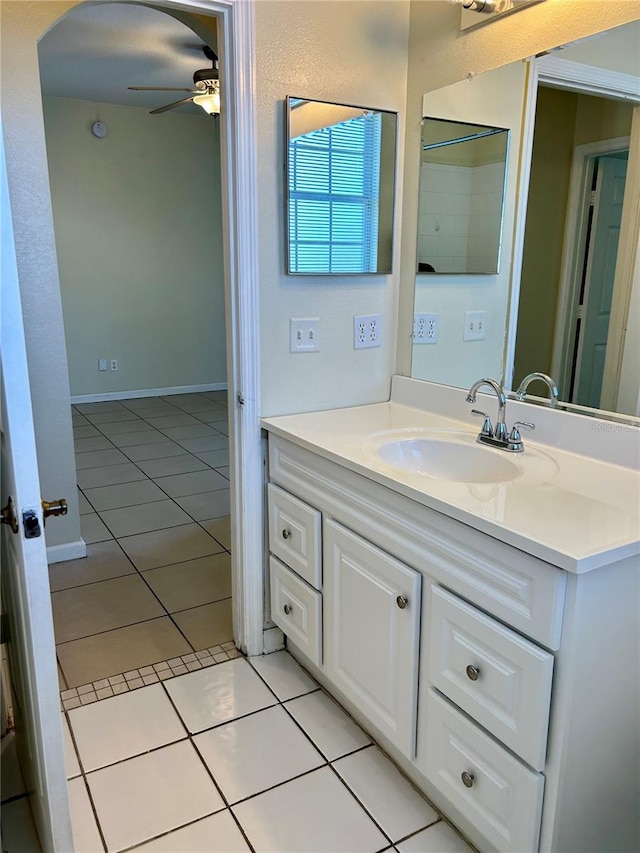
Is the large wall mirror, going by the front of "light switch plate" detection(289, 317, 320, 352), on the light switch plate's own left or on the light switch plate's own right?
on the light switch plate's own left

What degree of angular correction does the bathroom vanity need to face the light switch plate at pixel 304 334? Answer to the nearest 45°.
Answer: approximately 90° to its right

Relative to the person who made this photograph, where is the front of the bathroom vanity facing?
facing the viewer and to the left of the viewer

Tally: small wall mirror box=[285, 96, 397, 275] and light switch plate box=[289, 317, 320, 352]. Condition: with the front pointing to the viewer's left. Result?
0

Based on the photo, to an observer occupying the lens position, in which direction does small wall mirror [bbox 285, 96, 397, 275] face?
facing the viewer and to the right of the viewer

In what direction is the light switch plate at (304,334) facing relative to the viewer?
toward the camera

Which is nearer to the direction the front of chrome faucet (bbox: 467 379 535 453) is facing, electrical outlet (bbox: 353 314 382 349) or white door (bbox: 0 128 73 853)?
the white door

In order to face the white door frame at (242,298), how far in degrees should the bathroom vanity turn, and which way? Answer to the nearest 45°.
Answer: approximately 90° to its right

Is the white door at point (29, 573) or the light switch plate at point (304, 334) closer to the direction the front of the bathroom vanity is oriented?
the white door

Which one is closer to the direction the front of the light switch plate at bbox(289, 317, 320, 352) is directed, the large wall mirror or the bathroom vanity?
the bathroom vanity

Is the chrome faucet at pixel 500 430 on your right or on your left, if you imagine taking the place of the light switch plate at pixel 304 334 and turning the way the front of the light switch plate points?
on your left

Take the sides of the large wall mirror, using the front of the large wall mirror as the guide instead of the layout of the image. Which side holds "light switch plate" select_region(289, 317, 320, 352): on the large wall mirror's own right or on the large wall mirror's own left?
on the large wall mirror's own right
